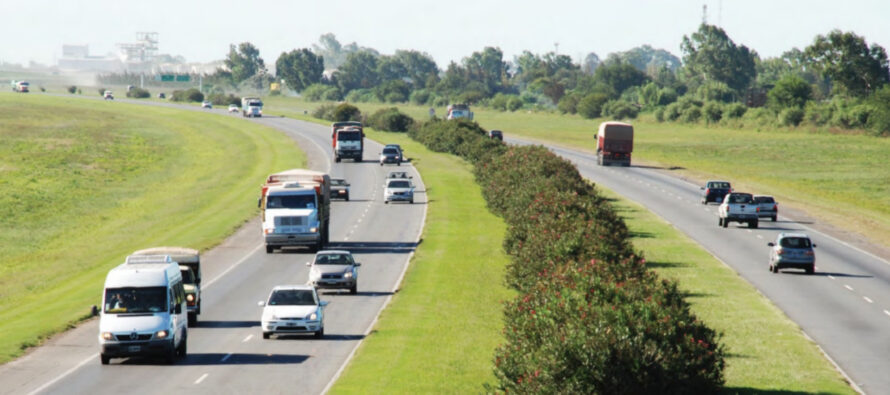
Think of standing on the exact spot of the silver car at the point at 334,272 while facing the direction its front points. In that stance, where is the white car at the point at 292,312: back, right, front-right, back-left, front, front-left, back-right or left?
front

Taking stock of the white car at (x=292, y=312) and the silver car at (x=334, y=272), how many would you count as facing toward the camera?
2

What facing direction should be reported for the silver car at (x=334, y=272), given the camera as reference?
facing the viewer

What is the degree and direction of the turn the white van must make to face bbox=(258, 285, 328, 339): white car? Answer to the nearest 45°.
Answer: approximately 135° to its left

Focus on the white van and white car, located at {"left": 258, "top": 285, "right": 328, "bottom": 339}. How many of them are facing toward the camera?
2

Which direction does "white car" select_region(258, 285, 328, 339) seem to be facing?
toward the camera

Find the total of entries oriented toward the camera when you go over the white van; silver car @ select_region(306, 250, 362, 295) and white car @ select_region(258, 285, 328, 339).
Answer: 3

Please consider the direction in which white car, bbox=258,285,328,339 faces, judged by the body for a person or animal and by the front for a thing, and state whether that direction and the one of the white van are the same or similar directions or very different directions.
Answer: same or similar directions

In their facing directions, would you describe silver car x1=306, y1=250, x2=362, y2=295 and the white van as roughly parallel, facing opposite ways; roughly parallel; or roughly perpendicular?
roughly parallel
